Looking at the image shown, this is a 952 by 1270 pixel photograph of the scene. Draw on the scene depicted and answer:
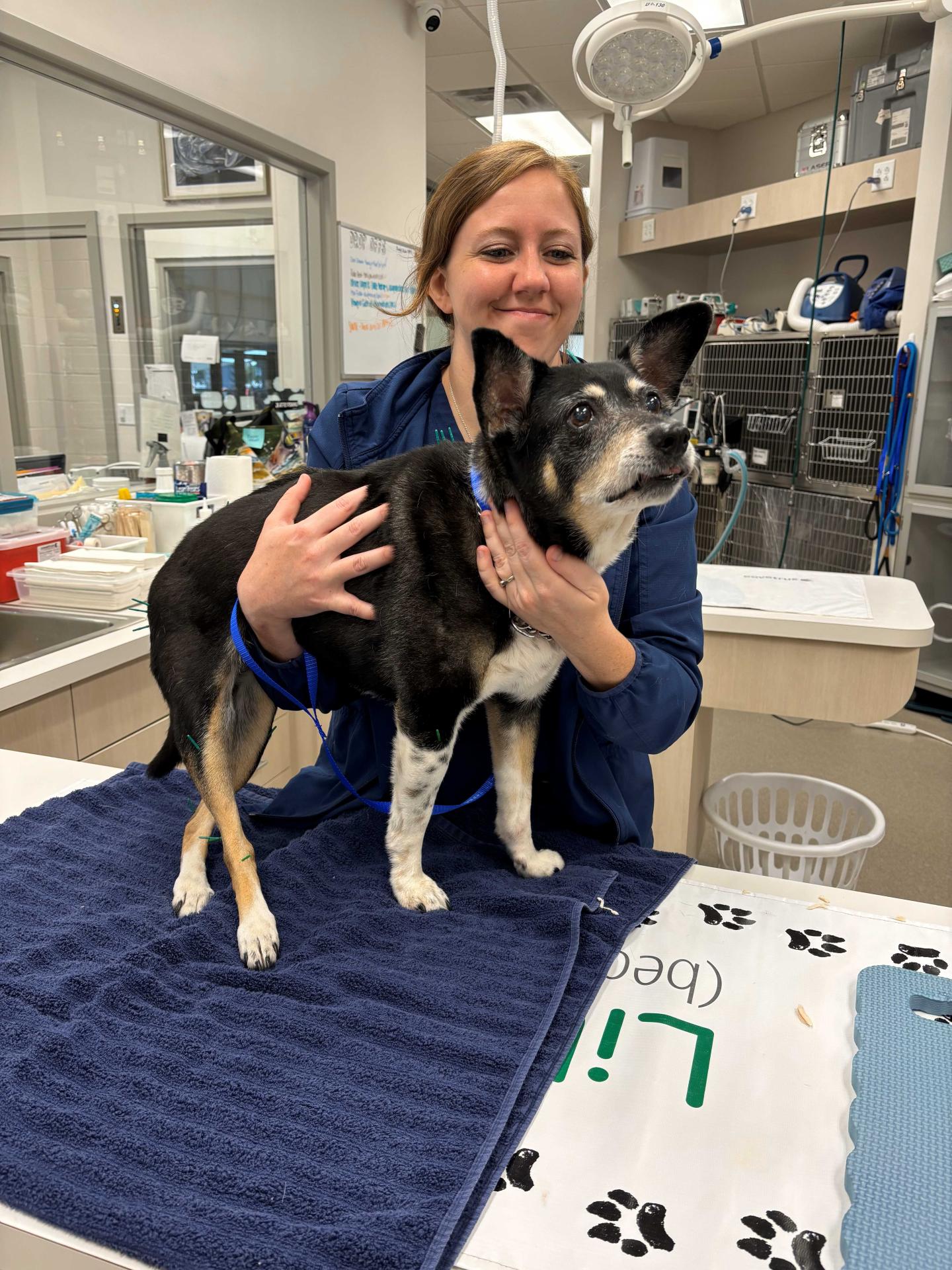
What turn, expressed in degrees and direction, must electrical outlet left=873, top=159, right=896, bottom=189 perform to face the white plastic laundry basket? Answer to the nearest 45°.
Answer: approximately 45° to its left

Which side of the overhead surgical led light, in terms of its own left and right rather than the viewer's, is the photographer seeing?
front

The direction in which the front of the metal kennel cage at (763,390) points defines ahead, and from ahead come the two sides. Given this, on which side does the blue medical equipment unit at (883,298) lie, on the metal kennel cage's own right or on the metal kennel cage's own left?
on the metal kennel cage's own left

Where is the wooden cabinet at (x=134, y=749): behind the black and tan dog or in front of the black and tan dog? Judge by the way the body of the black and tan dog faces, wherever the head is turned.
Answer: behind

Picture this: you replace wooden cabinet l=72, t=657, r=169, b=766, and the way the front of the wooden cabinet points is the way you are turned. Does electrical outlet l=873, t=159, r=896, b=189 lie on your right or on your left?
on your left

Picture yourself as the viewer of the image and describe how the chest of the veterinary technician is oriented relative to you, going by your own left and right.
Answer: facing the viewer

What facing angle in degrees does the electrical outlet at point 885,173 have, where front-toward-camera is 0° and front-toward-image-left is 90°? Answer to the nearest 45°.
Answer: approximately 45°

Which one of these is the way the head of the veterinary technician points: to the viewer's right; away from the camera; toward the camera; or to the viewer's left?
toward the camera

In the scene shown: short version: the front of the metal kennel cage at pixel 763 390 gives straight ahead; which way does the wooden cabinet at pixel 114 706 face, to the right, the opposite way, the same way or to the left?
to the left

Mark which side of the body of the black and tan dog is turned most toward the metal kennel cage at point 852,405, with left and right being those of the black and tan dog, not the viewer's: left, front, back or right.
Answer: left

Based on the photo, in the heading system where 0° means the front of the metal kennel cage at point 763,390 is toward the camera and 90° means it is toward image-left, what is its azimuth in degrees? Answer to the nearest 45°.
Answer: approximately 0°

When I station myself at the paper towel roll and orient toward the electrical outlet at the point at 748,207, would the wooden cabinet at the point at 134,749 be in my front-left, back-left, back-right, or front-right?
back-right

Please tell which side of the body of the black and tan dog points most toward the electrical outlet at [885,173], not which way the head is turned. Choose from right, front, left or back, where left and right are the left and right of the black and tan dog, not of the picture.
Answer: left

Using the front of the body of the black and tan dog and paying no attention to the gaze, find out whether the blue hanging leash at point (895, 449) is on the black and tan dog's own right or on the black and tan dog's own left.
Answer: on the black and tan dog's own left
